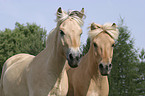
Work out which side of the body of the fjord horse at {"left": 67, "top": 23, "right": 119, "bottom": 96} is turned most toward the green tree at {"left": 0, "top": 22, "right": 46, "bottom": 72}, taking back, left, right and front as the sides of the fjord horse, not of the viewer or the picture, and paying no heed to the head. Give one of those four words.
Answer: back

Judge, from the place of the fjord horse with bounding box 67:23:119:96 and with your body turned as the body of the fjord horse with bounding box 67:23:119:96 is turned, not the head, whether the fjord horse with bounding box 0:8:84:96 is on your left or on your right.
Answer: on your right

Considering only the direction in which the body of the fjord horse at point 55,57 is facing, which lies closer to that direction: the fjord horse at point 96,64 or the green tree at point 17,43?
the fjord horse

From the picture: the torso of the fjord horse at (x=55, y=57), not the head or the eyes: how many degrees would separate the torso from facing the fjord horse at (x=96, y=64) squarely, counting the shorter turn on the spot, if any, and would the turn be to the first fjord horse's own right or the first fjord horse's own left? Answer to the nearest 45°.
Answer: approximately 90° to the first fjord horse's own left

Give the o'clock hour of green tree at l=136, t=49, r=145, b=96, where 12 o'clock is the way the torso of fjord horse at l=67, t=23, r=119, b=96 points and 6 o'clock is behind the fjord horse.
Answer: The green tree is roughly at 8 o'clock from the fjord horse.

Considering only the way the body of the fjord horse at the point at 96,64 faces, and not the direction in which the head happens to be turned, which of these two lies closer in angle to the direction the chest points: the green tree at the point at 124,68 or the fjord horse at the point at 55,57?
the fjord horse

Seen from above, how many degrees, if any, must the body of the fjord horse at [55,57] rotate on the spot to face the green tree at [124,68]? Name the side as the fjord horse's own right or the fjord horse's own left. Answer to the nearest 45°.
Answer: approximately 90° to the fjord horse's own left
